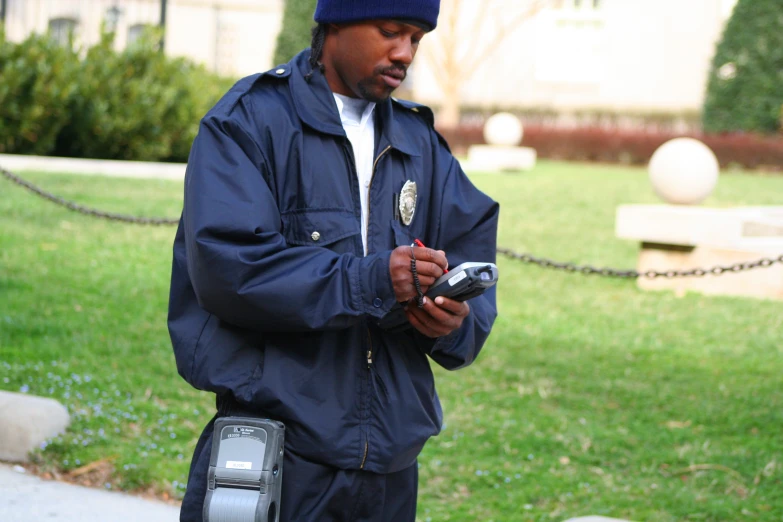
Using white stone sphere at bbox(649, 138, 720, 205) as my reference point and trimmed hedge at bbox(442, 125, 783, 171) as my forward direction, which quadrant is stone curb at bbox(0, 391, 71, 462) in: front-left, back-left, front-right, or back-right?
back-left

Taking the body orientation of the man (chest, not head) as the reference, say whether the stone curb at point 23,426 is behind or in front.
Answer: behind

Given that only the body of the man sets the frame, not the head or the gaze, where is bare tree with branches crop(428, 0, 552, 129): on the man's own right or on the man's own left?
on the man's own left

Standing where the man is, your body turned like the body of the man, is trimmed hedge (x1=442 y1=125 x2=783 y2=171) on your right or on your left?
on your left

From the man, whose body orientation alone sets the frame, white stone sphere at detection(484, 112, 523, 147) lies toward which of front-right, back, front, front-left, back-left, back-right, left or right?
back-left

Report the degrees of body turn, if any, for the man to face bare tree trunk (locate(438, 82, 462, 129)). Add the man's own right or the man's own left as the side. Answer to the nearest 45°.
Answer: approximately 135° to the man's own left

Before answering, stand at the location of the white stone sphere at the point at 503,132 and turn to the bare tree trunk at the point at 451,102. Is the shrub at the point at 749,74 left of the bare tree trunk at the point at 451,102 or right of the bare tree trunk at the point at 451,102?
right

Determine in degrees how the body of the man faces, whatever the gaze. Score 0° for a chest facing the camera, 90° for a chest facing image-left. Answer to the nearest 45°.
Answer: approximately 315°
